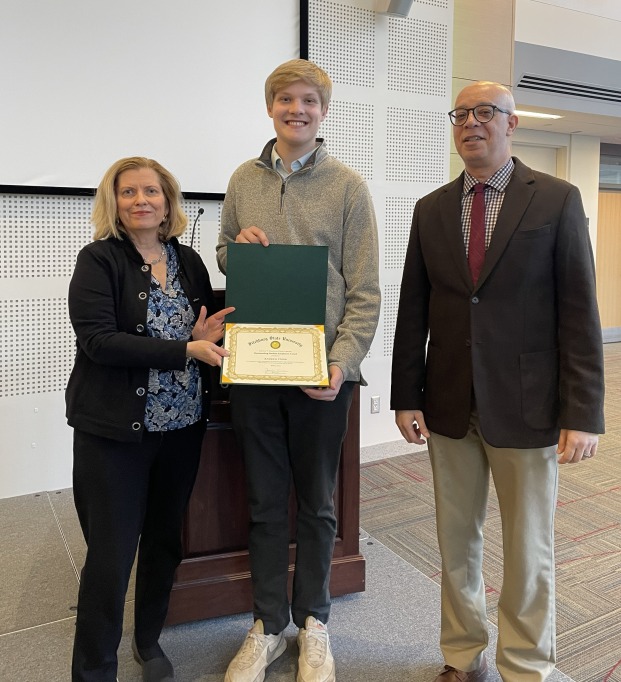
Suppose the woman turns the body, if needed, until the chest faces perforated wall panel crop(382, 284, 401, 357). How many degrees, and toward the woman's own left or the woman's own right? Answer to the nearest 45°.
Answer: approximately 90° to the woman's own left

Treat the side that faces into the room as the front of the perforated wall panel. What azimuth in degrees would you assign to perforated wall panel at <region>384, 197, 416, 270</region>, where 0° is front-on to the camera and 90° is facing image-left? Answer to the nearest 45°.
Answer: approximately 0°

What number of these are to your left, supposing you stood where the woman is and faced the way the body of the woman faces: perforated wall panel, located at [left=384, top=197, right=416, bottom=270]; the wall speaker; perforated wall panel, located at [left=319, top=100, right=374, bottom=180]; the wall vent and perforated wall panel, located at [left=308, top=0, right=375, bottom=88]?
5

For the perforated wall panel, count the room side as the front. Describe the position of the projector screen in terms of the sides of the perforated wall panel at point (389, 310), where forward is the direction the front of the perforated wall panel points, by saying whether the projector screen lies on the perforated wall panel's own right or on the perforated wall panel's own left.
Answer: on the perforated wall panel's own right

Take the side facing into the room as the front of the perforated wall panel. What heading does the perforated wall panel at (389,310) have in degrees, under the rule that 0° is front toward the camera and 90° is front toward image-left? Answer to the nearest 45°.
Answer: approximately 0°

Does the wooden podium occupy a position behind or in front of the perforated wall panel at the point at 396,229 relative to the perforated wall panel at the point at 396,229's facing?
in front

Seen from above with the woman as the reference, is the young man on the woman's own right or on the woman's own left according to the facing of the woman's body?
on the woman's own left

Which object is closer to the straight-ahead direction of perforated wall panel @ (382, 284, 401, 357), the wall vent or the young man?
the young man
